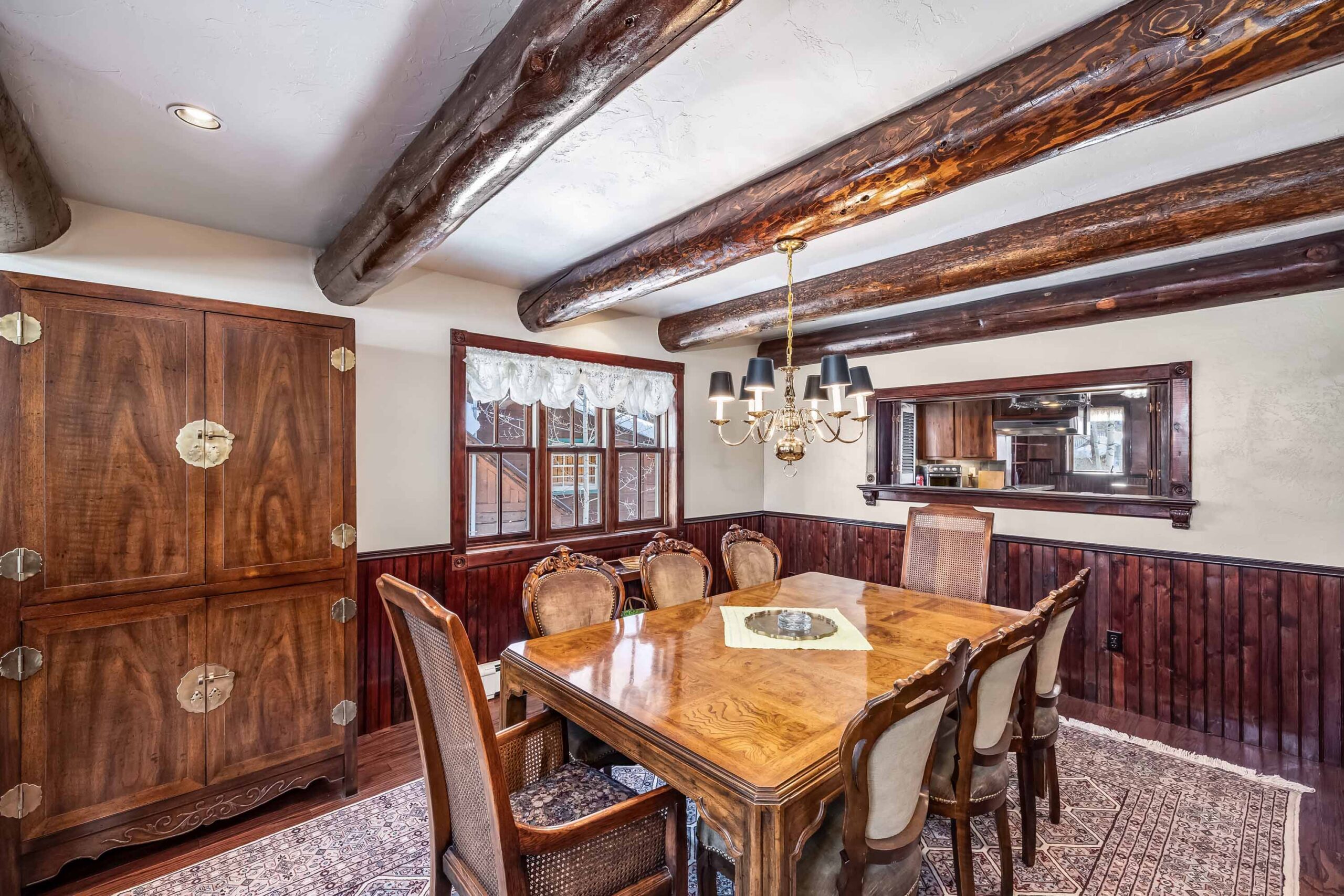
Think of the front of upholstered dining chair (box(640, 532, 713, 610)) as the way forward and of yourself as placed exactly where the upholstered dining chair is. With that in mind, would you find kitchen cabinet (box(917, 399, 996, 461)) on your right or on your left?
on your left

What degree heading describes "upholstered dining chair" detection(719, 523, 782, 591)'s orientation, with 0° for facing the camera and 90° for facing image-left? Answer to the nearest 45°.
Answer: approximately 315°

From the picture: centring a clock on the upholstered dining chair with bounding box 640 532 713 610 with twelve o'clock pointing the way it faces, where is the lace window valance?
The lace window valance is roughly at 6 o'clock from the upholstered dining chair.

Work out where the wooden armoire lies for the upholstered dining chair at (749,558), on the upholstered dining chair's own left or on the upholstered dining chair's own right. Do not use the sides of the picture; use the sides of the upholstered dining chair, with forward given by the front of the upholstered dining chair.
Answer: on the upholstered dining chair's own right

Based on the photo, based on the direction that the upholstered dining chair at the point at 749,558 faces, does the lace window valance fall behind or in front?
behind

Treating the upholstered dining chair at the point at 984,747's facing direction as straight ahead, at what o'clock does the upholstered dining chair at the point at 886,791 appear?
the upholstered dining chair at the point at 886,791 is roughly at 8 o'clock from the upholstered dining chair at the point at 984,747.

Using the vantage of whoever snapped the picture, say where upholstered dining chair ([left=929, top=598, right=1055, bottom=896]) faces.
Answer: facing away from the viewer and to the left of the viewer

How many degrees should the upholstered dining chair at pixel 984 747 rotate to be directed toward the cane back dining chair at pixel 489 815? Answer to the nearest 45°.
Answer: approximately 90° to its left
